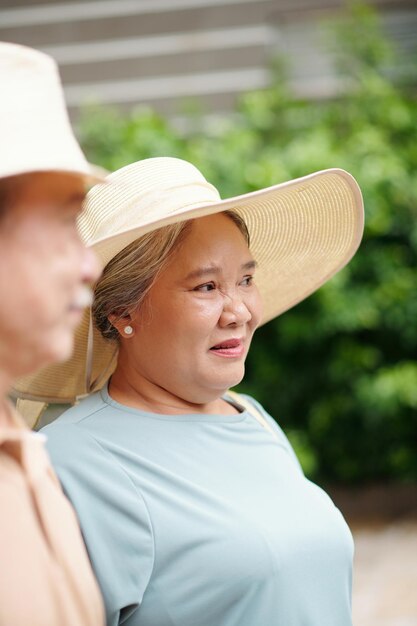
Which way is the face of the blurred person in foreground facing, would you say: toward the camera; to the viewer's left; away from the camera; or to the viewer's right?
to the viewer's right

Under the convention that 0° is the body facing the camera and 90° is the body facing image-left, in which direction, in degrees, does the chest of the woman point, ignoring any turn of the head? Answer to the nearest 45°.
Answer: approximately 315°
